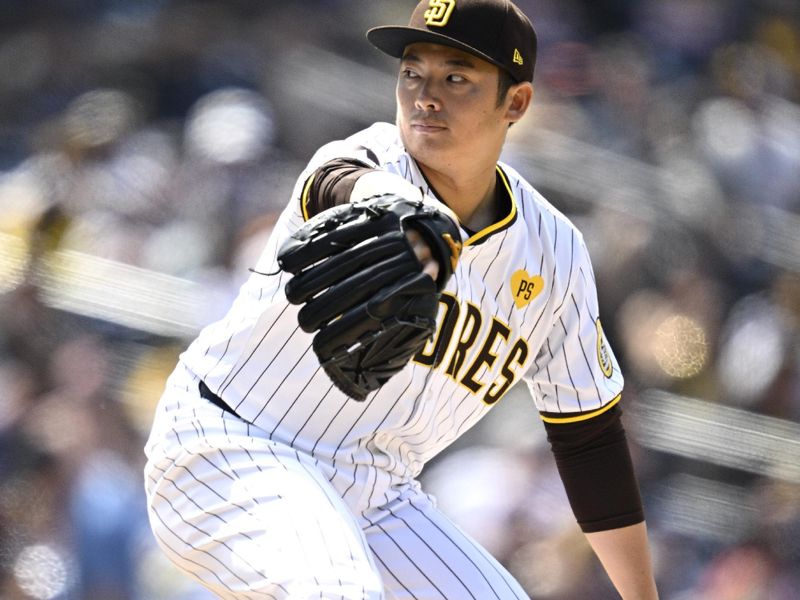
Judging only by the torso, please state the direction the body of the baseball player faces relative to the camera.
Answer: toward the camera

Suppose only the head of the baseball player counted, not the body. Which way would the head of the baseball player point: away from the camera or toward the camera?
toward the camera
